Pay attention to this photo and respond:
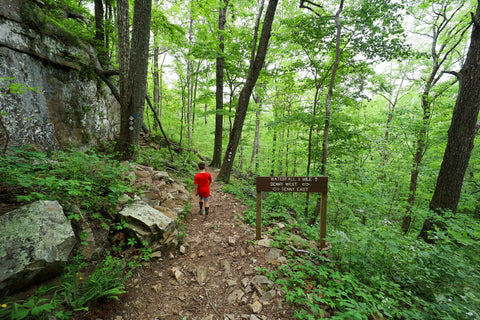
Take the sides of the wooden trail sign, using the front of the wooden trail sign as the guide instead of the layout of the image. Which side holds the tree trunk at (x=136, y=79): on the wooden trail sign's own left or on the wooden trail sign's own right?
on the wooden trail sign's own right

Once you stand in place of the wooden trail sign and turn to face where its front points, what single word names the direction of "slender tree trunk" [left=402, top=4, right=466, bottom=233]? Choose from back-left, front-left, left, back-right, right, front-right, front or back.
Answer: back-left

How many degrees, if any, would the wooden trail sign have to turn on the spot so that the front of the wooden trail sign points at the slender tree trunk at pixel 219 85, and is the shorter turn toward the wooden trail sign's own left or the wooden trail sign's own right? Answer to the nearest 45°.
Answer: approximately 135° to the wooden trail sign's own right

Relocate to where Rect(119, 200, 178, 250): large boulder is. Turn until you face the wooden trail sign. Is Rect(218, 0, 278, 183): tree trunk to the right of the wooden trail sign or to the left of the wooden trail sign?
left

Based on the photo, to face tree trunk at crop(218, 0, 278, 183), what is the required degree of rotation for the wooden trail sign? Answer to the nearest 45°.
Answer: approximately 135° to its right

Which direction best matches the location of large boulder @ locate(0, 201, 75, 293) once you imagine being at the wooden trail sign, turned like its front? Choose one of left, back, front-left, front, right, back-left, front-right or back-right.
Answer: front-right

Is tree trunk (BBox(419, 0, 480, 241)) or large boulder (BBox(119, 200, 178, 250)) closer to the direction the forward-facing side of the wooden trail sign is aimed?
the large boulder

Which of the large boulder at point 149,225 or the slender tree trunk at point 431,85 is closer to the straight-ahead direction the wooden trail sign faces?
the large boulder

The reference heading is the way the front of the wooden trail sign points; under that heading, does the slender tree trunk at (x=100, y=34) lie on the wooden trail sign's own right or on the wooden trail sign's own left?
on the wooden trail sign's own right

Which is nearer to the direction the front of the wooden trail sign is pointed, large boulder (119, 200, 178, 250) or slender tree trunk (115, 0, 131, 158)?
the large boulder

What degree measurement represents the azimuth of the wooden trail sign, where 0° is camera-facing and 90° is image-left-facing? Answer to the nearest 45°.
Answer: approximately 0°
